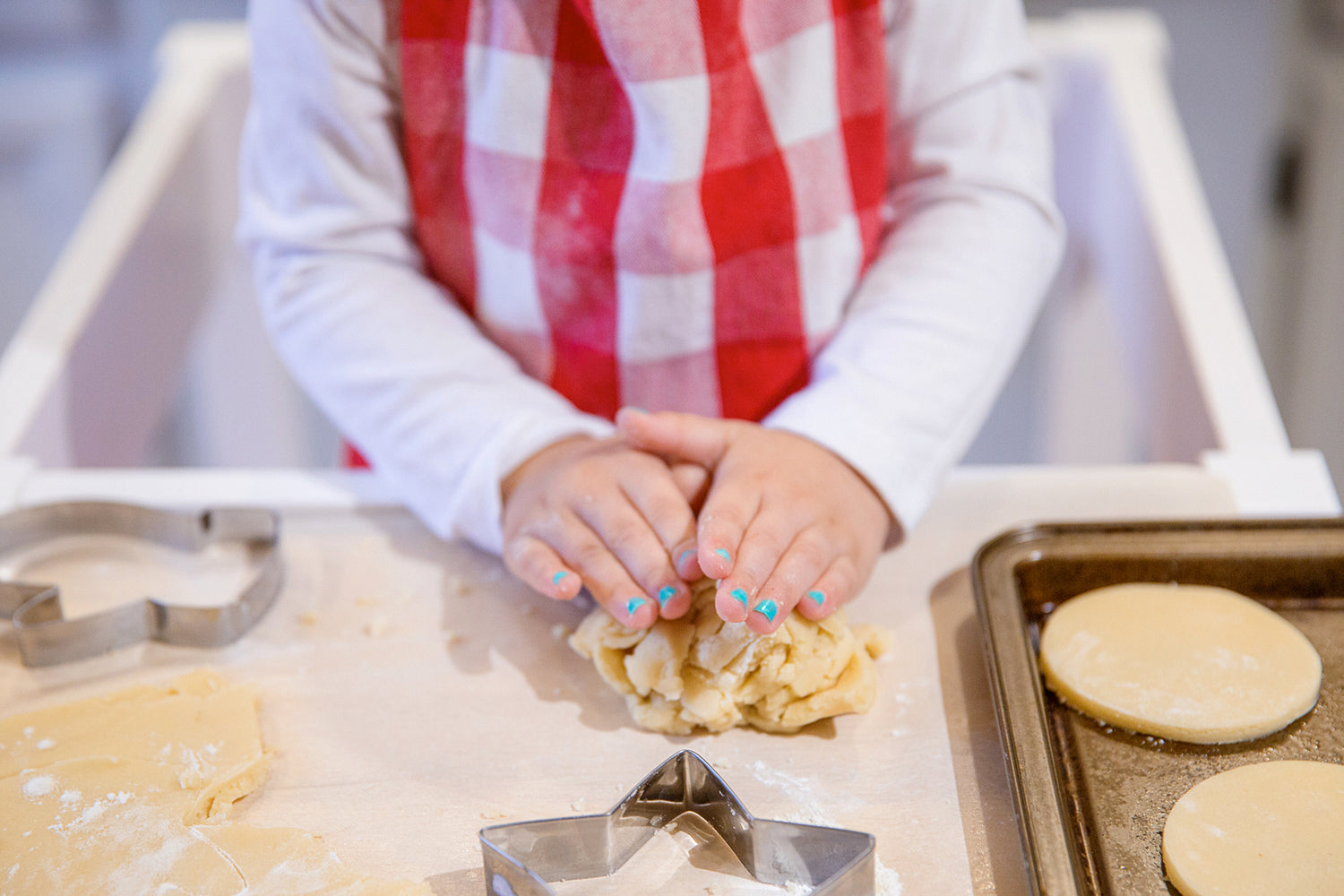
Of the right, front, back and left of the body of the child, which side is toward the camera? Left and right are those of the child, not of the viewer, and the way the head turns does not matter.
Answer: front

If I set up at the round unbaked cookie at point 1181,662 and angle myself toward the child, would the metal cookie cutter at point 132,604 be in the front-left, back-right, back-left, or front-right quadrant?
front-left
